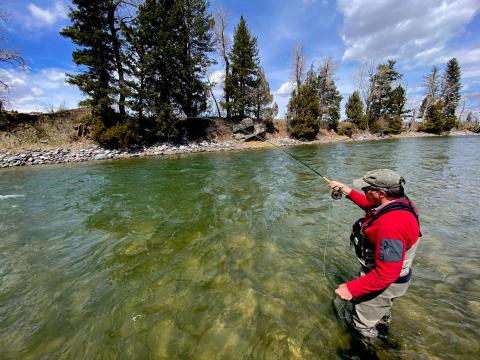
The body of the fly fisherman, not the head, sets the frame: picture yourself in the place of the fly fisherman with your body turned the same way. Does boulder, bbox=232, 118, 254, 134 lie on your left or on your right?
on your right

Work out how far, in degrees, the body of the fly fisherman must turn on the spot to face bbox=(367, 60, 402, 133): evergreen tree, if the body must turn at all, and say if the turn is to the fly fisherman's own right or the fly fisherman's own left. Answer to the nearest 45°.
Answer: approximately 90° to the fly fisherman's own right

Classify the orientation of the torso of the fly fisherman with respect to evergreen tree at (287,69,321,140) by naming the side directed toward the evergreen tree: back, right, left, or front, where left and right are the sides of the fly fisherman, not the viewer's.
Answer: right

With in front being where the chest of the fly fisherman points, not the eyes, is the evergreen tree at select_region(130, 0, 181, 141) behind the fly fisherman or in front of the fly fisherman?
in front

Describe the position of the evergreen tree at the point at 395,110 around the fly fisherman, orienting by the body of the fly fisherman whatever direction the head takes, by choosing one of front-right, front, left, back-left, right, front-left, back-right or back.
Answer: right

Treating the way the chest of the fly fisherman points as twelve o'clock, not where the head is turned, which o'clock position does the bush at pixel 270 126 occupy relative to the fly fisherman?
The bush is roughly at 2 o'clock from the fly fisherman.

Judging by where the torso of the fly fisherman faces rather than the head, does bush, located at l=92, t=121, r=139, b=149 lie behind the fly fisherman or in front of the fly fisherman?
in front

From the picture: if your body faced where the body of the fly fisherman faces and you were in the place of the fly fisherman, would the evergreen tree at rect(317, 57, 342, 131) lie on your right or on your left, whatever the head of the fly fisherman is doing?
on your right

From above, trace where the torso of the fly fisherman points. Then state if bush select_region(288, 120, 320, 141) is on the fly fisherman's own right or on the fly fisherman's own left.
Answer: on the fly fisherman's own right

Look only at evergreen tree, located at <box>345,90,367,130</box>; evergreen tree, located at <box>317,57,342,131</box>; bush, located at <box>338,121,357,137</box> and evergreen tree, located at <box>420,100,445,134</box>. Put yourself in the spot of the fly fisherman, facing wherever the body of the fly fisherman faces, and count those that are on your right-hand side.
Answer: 4

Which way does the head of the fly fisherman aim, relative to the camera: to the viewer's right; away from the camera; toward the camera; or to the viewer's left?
to the viewer's left

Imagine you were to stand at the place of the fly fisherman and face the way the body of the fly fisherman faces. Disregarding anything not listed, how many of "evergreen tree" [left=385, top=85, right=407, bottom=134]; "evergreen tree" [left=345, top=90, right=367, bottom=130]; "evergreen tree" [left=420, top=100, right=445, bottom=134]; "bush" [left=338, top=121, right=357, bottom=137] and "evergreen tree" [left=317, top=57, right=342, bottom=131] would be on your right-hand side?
5

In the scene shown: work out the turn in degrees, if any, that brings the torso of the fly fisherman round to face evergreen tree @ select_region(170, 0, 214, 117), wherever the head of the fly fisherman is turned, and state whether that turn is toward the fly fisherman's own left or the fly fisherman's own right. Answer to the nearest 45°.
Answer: approximately 45° to the fly fisherman's own right

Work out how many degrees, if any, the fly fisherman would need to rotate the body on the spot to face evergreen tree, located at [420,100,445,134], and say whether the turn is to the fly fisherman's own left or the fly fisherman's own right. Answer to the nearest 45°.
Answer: approximately 90° to the fly fisherman's own right

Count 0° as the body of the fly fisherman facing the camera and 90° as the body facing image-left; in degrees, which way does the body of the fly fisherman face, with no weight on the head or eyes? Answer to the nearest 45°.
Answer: approximately 90°
